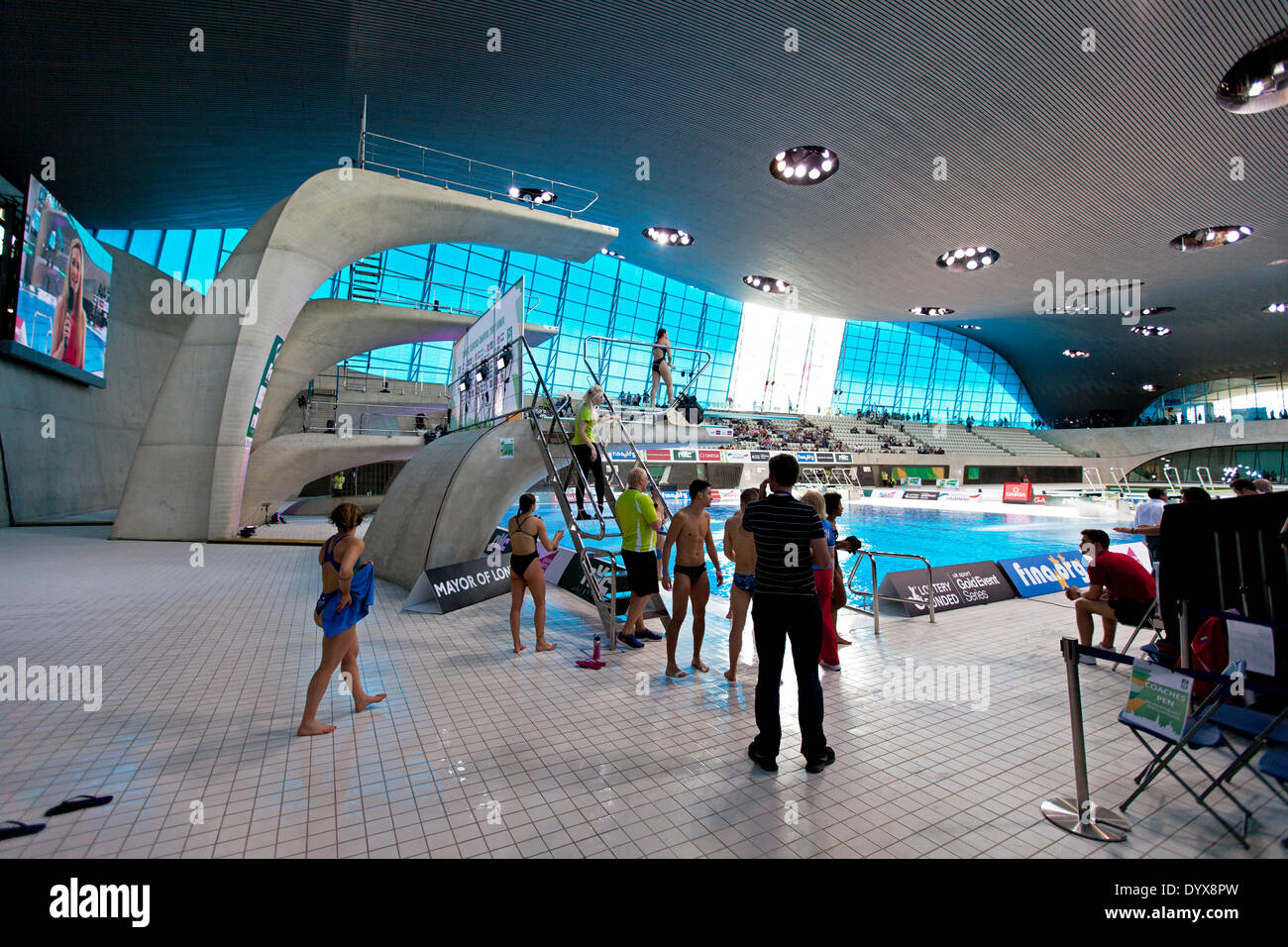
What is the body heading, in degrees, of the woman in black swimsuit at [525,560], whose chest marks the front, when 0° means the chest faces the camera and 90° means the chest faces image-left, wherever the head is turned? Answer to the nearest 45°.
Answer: approximately 225°

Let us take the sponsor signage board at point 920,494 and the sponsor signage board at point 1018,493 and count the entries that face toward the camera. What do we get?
2

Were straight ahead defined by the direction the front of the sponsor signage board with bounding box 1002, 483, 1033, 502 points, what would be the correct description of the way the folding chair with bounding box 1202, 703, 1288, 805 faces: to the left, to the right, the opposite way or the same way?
to the right

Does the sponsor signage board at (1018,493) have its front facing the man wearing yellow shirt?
yes

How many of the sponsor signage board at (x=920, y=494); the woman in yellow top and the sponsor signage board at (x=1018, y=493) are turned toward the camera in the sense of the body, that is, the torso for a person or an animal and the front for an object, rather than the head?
2

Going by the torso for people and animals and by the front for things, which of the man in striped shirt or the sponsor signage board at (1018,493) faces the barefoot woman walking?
the sponsor signage board

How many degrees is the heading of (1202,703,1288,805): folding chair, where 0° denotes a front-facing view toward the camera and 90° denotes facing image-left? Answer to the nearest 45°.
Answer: approximately 90°

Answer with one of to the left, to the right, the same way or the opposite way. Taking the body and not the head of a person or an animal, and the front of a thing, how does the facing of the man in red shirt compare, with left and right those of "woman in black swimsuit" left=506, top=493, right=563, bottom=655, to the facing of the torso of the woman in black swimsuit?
to the left

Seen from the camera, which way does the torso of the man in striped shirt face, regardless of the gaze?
away from the camera

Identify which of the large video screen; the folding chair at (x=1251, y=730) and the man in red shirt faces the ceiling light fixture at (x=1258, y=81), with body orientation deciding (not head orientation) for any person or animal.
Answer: the large video screen

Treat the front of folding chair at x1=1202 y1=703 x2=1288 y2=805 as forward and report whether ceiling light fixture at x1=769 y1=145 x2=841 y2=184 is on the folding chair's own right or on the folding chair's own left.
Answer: on the folding chair's own right

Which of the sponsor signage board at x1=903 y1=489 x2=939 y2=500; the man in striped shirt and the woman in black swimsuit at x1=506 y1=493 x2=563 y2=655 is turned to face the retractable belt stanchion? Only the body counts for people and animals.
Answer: the sponsor signage board

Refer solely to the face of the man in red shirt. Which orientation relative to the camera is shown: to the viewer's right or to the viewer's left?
to the viewer's left

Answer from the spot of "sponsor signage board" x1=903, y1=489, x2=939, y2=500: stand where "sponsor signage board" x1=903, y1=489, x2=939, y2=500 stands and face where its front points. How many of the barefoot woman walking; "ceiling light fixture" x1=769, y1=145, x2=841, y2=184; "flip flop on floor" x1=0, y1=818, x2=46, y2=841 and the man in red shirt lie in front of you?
4

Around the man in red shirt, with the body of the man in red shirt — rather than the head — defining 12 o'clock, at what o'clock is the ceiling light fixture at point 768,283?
The ceiling light fixture is roughly at 2 o'clock from the man in red shirt.
